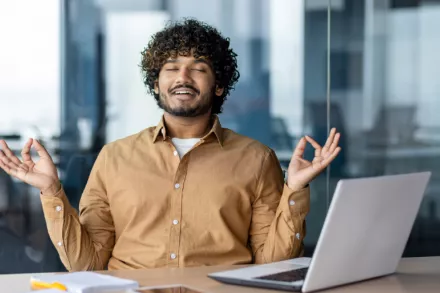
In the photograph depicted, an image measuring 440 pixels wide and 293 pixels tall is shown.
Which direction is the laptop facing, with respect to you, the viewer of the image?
facing away from the viewer and to the left of the viewer

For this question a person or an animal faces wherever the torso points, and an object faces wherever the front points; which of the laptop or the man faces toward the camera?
the man

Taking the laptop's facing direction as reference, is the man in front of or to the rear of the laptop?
in front

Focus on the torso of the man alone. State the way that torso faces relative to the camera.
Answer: toward the camera

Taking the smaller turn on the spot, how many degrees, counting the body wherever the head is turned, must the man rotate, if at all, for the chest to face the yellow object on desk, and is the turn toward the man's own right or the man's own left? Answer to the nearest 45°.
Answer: approximately 45° to the man's own right

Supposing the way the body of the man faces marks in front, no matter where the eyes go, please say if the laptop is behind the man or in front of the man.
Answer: in front

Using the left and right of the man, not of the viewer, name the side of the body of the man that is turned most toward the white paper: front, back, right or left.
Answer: front

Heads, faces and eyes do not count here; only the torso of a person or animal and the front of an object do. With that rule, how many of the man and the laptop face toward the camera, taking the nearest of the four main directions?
1

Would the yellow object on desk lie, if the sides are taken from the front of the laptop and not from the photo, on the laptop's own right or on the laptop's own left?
on the laptop's own left
